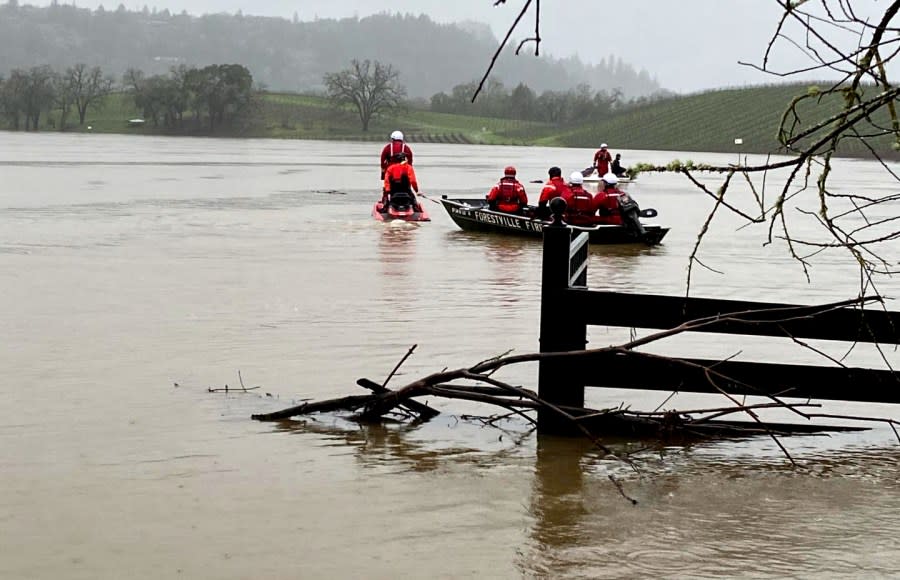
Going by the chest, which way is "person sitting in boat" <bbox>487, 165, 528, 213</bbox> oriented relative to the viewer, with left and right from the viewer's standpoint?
facing away from the viewer

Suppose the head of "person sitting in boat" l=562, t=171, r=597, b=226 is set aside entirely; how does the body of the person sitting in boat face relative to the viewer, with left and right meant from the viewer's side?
facing away from the viewer and to the left of the viewer

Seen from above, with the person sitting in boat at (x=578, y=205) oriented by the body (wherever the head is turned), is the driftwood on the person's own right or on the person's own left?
on the person's own left

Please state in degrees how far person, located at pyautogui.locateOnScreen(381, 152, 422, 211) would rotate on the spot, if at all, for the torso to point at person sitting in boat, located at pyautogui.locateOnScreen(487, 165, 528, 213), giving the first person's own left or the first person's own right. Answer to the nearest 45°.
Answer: approximately 135° to the first person's own right

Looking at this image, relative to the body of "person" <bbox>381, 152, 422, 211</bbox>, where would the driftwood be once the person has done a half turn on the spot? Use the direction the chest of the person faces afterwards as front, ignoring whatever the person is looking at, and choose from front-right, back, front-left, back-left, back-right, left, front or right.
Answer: front

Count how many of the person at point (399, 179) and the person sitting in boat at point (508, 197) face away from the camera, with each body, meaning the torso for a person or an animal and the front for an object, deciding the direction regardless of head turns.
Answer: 2

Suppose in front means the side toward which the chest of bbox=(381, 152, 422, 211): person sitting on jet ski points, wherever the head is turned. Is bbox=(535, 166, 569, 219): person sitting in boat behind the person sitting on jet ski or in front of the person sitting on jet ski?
behind

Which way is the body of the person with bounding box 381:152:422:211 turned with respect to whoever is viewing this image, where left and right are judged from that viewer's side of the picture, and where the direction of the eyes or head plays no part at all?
facing away from the viewer
